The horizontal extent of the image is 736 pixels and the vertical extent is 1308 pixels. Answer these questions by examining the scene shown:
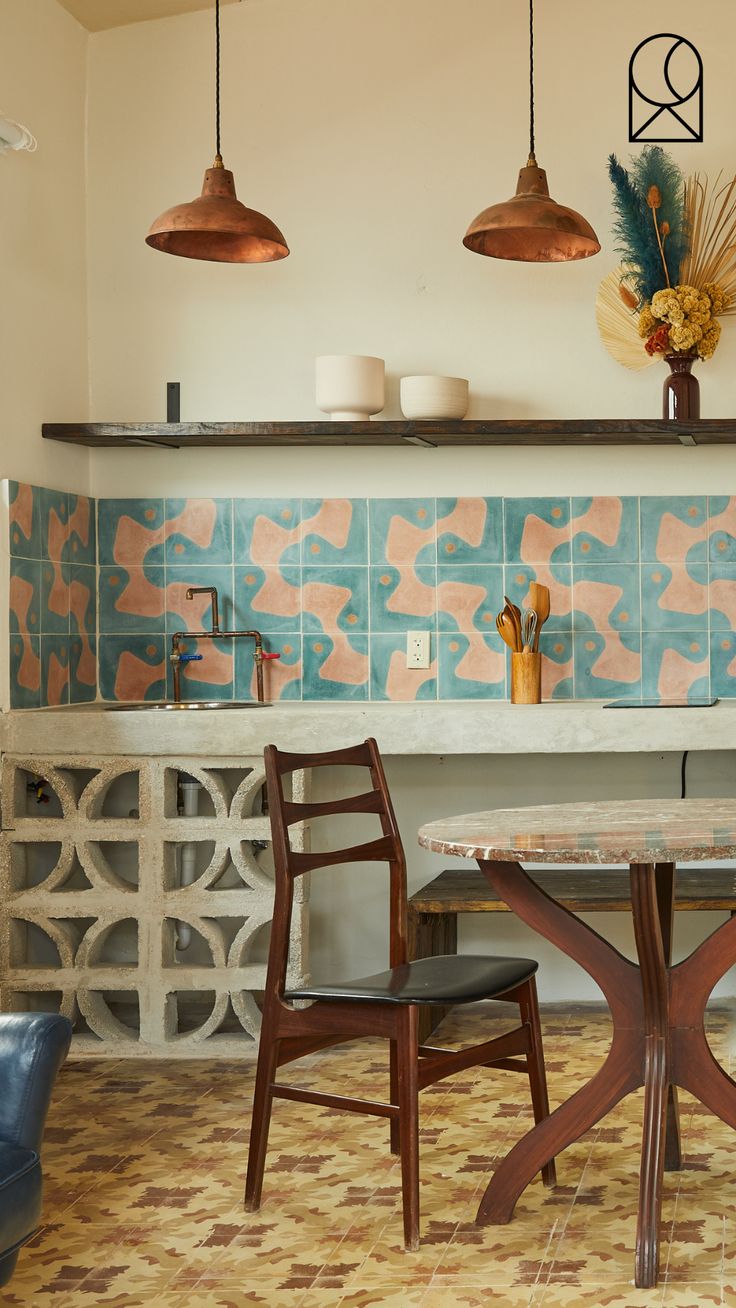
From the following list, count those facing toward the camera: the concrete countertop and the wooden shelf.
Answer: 2

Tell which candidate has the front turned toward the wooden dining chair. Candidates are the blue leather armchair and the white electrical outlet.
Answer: the white electrical outlet

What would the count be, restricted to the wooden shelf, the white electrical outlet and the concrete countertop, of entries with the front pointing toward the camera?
3

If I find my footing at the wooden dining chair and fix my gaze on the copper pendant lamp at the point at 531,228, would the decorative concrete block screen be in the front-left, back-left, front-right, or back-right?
front-left

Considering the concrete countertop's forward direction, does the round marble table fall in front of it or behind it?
in front

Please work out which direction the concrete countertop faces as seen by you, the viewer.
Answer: facing the viewer

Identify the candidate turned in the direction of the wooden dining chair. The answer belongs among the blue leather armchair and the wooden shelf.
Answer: the wooden shelf

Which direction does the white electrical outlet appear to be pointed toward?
toward the camera

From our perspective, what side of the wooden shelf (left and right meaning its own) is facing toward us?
front
